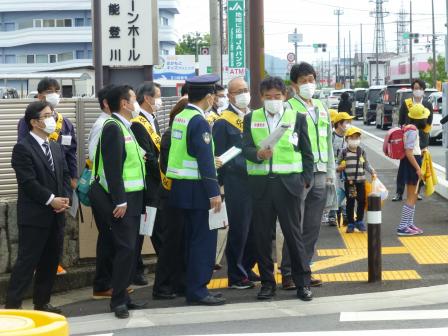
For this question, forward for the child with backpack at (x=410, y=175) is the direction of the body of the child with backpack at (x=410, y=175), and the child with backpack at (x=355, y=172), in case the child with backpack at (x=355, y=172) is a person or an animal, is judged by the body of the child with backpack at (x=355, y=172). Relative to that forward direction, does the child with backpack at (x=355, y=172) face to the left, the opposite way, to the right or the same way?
to the right

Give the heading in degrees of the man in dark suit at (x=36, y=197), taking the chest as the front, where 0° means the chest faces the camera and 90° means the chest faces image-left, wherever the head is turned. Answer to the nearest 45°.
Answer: approximately 315°

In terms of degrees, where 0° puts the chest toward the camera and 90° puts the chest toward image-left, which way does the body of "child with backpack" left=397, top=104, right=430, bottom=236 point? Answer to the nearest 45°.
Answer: approximately 270°

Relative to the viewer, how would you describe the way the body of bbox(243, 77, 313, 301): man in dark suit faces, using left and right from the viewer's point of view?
facing the viewer

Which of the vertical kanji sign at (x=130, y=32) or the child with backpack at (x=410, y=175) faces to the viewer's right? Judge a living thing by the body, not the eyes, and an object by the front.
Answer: the child with backpack

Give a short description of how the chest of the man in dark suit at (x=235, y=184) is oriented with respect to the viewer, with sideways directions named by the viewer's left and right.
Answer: facing the viewer and to the right of the viewer

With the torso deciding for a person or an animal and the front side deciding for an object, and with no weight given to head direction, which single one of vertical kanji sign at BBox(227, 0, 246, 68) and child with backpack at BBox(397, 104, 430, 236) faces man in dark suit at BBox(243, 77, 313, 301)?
the vertical kanji sign

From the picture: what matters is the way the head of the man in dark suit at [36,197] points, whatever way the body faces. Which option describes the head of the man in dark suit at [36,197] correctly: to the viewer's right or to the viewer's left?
to the viewer's right

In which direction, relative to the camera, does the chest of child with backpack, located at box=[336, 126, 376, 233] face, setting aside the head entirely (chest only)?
toward the camera

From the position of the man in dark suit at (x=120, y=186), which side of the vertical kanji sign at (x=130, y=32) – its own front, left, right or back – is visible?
front

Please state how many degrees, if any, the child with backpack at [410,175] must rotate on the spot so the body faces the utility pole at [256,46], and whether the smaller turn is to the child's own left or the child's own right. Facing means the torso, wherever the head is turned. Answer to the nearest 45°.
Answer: approximately 135° to the child's own left

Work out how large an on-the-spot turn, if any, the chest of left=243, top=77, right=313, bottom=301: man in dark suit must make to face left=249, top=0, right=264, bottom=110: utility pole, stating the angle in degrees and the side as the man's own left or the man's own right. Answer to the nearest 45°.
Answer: approximately 180°

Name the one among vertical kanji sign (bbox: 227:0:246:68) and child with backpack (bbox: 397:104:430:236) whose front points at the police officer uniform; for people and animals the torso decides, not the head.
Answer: the vertical kanji sign
